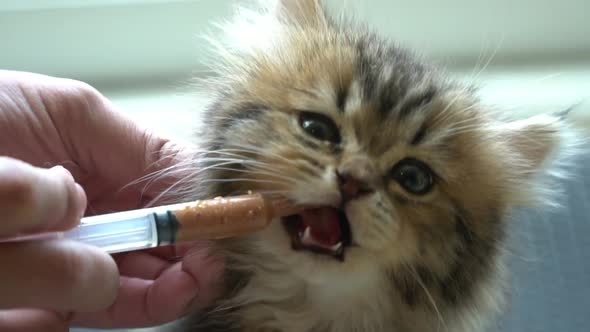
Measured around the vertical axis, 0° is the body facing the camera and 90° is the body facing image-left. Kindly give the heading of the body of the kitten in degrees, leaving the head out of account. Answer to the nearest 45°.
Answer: approximately 0°
